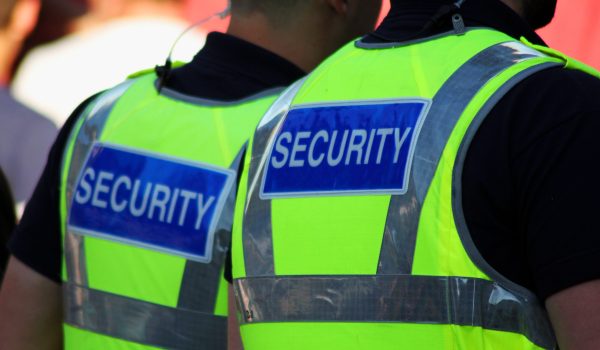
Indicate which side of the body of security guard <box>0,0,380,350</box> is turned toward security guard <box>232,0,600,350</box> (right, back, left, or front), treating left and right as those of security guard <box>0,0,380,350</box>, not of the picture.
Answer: right

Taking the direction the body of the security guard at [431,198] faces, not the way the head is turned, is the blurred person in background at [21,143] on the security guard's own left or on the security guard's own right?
on the security guard's own left

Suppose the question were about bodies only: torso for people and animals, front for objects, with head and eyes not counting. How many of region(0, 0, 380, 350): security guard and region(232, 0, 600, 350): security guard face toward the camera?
0

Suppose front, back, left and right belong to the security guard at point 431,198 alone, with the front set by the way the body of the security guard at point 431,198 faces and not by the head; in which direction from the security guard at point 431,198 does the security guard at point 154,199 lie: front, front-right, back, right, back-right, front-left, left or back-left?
left

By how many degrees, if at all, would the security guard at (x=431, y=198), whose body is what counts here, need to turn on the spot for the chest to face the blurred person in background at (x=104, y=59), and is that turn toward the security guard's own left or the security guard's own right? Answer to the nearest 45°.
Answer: approximately 90° to the security guard's own left

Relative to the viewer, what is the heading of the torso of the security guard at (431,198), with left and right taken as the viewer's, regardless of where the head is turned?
facing away from the viewer and to the right of the viewer

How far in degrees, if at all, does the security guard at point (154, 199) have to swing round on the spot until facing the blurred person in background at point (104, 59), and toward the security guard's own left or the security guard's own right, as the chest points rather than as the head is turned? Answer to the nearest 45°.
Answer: approximately 45° to the security guard's own left

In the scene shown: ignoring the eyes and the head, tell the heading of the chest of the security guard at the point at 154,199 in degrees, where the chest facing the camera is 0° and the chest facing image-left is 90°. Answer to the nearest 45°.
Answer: approximately 225°
